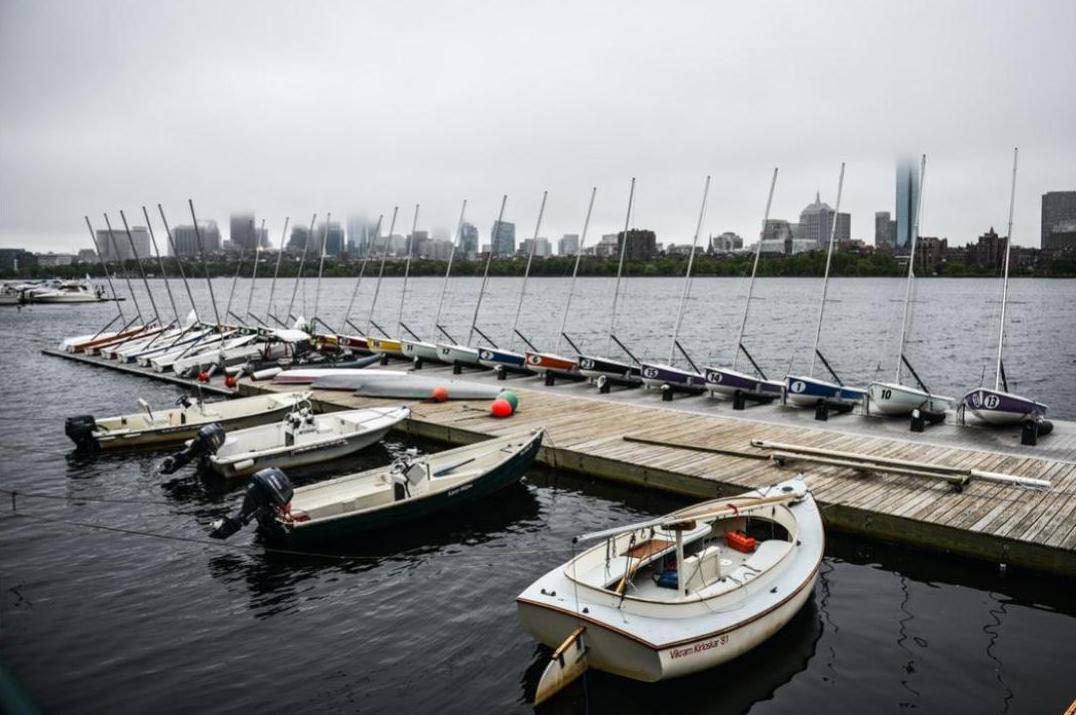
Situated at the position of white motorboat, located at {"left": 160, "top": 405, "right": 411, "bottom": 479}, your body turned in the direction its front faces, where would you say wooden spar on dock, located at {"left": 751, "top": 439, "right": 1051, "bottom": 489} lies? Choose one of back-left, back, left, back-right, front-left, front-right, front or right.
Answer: right

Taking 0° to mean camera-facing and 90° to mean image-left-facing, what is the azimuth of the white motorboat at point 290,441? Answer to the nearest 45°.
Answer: approximately 225°

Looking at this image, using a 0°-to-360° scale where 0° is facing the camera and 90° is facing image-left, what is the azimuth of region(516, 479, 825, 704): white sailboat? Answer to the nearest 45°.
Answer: approximately 225°

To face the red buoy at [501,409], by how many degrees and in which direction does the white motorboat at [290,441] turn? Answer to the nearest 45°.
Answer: approximately 45° to its right

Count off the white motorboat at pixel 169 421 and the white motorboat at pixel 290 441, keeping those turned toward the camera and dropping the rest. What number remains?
0

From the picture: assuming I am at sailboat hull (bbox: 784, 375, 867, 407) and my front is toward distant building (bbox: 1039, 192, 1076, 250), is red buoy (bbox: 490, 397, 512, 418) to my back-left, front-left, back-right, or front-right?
back-left

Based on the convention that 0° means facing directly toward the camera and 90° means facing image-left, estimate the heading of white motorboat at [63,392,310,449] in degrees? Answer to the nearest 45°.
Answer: approximately 225°

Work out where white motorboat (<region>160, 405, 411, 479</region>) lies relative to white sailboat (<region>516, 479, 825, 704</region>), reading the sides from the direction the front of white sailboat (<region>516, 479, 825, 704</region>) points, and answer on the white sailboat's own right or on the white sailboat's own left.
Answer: on the white sailboat's own left

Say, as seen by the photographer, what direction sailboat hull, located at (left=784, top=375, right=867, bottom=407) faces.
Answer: facing the viewer and to the left of the viewer

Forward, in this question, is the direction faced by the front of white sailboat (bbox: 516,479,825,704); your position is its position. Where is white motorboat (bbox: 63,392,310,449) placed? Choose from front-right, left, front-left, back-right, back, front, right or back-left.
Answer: left

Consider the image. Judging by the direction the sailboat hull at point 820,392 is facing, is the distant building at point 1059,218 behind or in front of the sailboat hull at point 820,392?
behind

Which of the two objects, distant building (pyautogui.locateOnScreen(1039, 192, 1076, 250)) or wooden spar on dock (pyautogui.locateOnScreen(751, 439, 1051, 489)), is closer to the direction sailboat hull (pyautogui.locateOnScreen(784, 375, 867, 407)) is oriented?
the wooden spar on dock

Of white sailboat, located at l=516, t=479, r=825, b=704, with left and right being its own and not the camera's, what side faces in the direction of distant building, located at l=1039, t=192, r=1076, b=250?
front
